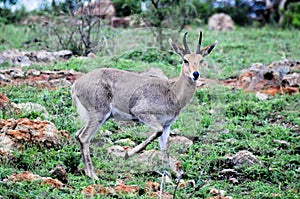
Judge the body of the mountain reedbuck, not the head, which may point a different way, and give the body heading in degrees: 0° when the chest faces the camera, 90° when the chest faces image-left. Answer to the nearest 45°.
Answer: approximately 270°

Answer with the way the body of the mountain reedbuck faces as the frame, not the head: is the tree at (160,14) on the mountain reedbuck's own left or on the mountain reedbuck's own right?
on the mountain reedbuck's own left

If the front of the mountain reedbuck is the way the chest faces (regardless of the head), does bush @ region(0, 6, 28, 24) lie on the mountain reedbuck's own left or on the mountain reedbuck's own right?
on the mountain reedbuck's own left

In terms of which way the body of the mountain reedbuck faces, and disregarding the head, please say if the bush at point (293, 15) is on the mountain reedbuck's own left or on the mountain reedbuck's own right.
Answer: on the mountain reedbuck's own left
